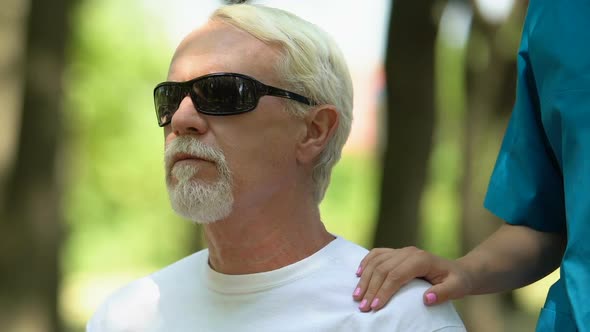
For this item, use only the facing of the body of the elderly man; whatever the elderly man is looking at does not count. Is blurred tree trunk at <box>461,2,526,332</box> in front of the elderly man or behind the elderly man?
behind

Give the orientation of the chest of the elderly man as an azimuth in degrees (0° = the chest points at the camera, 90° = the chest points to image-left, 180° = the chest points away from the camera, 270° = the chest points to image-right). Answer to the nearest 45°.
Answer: approximately 45°

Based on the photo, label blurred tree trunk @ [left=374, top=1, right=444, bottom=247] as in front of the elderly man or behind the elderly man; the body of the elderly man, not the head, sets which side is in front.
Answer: behind

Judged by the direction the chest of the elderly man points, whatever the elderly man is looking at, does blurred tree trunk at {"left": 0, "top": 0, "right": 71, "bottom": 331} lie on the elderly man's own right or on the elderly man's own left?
on the elderly man's own right
